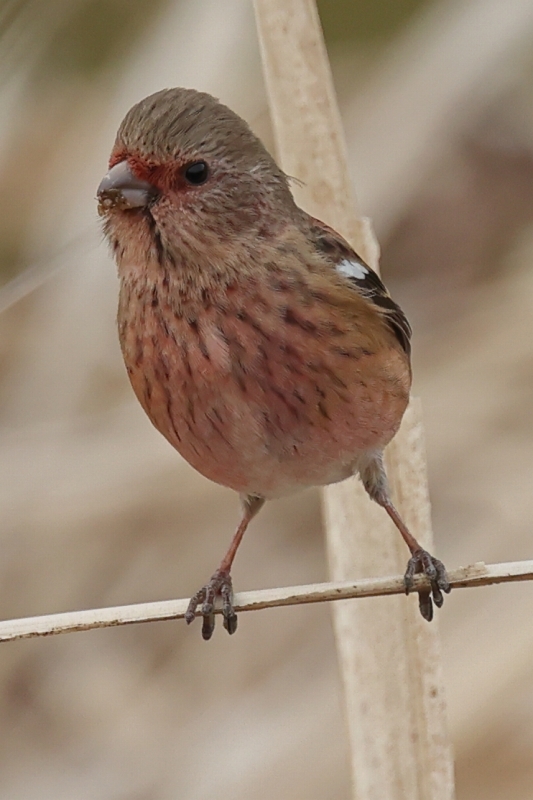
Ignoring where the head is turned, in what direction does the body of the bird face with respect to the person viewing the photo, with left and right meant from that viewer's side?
facing the viewer and to the left of the viewer
